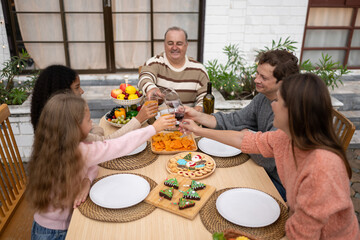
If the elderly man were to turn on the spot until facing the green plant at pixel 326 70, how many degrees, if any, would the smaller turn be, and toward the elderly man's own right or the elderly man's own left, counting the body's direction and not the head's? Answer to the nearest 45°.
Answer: approximately 135° to the elderly man's own left

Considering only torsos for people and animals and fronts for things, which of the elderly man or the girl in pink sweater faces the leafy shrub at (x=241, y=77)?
the girl in pink sweater

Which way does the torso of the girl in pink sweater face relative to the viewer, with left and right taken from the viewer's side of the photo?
facing away from the viewer and to the right of the viewer

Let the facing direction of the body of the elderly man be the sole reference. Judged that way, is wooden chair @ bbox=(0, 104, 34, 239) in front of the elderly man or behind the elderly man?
in front

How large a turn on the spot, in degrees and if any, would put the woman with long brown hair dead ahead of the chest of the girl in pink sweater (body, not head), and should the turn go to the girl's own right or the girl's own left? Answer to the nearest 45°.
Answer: approximately 90° to the girl's own right

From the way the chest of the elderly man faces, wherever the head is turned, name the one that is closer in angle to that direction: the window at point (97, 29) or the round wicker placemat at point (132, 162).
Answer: the round wicker placemat

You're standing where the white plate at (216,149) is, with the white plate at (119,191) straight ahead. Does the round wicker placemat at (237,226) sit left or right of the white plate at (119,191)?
left

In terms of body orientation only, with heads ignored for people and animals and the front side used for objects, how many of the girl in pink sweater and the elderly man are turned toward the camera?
1

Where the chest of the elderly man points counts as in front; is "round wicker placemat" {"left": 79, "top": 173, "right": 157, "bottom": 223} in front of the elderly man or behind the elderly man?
in front

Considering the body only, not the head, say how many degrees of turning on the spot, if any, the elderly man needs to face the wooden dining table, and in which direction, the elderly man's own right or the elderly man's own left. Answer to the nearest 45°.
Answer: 0° — they already face it

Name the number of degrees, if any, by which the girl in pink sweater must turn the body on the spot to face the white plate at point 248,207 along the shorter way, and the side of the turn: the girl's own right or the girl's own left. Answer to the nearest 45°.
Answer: approximately 90° to the girl's own right

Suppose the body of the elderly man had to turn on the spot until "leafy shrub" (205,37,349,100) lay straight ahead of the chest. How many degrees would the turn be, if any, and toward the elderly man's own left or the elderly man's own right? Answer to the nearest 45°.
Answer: approximately 135° to the elderly man's own left
